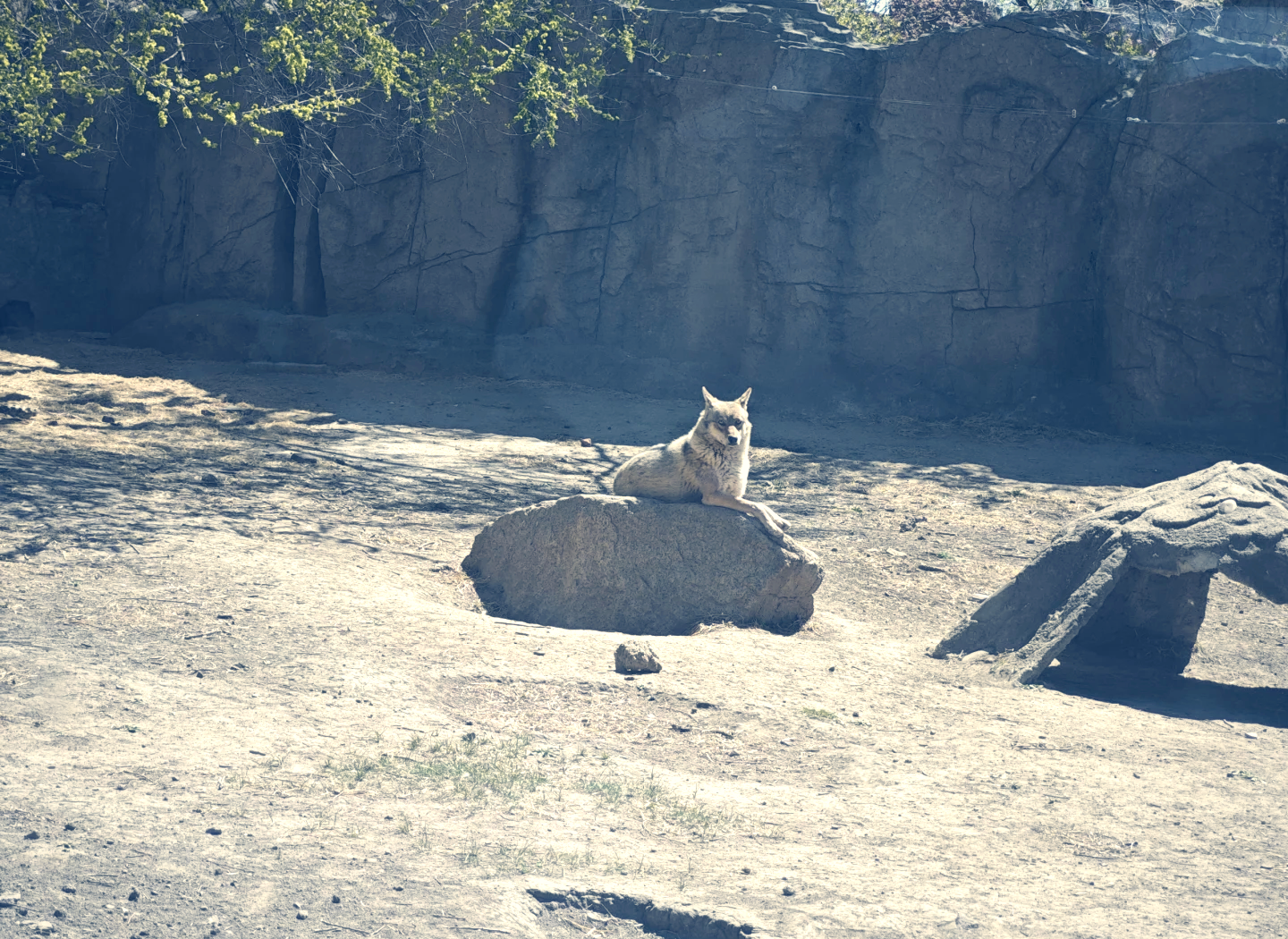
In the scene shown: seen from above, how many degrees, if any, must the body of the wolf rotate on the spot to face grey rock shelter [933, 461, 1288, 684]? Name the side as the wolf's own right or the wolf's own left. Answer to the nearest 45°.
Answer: approximately 45° to the wolf's own left

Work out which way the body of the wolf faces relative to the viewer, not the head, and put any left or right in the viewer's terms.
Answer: facing the viewer and to the right of the viewer
